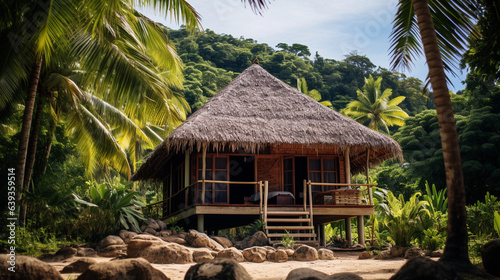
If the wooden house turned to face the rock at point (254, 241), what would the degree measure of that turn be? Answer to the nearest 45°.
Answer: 0° — it already faces it

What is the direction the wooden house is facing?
toward the camera

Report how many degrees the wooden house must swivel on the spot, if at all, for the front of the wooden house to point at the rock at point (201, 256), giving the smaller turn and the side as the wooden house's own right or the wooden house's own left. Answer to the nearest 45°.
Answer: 0° — it already faces it

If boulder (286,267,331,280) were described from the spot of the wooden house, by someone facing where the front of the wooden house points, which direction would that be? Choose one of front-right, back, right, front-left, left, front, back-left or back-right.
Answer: front

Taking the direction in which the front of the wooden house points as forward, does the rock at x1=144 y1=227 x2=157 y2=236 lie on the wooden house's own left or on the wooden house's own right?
on the wooden house's own right

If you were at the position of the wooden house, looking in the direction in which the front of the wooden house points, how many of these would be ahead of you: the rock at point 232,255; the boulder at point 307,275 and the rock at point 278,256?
3

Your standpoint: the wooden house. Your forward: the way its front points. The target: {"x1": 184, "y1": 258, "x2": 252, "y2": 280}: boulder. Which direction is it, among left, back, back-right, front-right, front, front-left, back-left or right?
front

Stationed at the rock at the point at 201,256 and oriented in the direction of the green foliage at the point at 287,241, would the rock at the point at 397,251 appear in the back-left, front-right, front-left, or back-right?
front-right

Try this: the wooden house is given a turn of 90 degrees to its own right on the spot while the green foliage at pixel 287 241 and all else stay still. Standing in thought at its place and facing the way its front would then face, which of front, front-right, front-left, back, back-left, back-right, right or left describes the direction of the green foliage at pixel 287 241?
left

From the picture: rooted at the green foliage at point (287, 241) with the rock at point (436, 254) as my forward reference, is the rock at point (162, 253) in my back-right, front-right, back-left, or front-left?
back-right

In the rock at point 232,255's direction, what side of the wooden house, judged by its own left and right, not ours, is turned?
front

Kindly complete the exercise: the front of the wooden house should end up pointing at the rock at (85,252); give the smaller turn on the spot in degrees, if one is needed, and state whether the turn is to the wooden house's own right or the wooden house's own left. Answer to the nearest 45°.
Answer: approximately 45° to the wooden house's own right

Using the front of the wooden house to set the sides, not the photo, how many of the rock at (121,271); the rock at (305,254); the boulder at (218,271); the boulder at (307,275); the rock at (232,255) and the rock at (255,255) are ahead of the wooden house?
6

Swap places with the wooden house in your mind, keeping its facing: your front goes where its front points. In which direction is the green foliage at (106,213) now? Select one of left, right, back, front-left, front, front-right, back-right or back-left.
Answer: front-right

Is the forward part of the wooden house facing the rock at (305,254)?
yes

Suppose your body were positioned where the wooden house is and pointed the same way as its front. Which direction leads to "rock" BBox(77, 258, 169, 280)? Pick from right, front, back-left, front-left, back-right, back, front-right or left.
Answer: front

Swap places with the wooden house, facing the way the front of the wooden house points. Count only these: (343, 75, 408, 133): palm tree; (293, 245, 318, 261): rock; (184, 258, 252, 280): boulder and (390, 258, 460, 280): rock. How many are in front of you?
3

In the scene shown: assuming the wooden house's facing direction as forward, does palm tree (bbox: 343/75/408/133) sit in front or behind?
behind

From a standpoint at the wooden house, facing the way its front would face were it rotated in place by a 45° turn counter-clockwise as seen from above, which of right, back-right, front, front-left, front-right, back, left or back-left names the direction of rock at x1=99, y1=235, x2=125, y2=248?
right

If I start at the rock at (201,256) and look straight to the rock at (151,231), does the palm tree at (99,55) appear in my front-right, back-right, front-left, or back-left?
front-left

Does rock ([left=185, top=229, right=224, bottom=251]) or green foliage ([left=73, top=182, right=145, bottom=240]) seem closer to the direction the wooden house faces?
the rock
